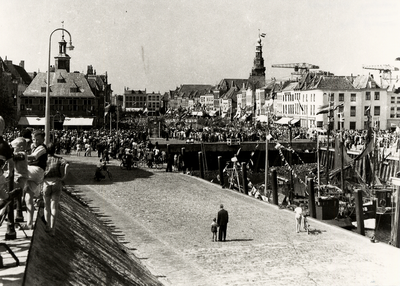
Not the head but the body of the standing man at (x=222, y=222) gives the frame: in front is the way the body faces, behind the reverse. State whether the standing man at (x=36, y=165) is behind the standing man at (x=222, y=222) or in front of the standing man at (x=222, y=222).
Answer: behind

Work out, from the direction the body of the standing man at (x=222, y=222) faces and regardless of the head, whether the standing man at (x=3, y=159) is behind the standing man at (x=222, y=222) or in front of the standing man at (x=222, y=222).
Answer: behind

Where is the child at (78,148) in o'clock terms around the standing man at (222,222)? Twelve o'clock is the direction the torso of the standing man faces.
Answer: The child is roughly at 11 o'clock from the standing man.

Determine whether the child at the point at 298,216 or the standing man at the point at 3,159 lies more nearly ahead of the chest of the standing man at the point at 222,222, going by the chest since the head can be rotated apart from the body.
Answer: the child

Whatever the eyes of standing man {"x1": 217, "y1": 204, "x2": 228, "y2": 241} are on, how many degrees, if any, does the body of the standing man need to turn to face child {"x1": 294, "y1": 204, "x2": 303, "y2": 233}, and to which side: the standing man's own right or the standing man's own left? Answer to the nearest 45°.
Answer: approximately 45° to the standing man's own right

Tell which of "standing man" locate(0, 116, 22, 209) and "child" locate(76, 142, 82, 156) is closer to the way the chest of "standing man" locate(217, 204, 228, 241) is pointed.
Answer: the child

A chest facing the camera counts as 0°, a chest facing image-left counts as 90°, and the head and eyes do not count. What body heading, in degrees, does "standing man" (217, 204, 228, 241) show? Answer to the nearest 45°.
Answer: approximately 180°
